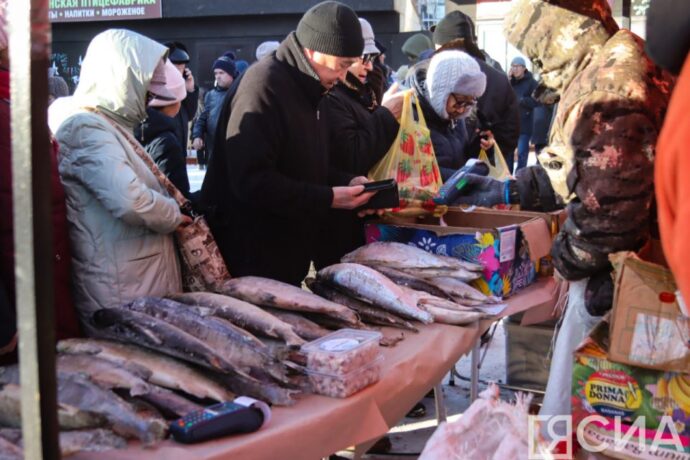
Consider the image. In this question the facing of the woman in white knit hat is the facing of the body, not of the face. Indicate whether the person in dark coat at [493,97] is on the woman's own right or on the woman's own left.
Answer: on the woman's own left

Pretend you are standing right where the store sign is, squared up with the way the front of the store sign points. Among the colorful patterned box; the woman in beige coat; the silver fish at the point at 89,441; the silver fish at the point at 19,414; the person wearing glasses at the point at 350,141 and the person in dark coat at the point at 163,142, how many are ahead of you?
6

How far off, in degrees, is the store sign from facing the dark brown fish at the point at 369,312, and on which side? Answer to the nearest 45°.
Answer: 0° — it already faces it

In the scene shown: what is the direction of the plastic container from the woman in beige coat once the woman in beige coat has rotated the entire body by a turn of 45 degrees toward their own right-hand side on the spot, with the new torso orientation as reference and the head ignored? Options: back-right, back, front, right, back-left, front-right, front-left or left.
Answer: front

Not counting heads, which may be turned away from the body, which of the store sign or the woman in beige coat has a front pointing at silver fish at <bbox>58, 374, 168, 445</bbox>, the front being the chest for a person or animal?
the store sign

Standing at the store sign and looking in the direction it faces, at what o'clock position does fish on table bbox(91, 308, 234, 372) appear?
The fish on table is roughly at 12 o'clock from the store sign.

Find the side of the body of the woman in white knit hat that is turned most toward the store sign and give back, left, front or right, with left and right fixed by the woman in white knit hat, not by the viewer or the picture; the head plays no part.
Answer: back

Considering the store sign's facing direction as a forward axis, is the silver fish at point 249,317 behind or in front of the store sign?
in front

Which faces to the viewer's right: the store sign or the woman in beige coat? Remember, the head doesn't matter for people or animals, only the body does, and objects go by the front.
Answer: the woman in beige coat

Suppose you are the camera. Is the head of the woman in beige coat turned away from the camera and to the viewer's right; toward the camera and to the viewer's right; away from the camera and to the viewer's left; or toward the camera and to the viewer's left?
away from the camera and to the viewer's right

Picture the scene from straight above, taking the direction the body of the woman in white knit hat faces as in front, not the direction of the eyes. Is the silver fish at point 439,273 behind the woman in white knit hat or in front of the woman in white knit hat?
in front

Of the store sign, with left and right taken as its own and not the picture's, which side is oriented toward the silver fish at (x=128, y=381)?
front

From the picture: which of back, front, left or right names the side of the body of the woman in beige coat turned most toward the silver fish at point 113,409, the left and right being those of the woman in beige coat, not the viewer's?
right

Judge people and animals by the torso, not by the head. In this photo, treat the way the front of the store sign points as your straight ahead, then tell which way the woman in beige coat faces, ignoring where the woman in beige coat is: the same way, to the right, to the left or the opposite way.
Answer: to the left

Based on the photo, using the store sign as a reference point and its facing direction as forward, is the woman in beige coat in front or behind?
in front

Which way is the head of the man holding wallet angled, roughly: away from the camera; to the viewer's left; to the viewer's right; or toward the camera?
to the viewer's right

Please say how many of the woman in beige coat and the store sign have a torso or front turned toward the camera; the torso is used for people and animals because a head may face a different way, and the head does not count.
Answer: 1

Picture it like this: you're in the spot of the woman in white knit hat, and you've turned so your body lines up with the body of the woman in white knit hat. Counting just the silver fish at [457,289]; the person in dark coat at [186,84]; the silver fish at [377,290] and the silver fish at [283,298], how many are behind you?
1

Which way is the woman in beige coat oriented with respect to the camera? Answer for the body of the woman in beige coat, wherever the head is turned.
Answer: to the viewer's right
